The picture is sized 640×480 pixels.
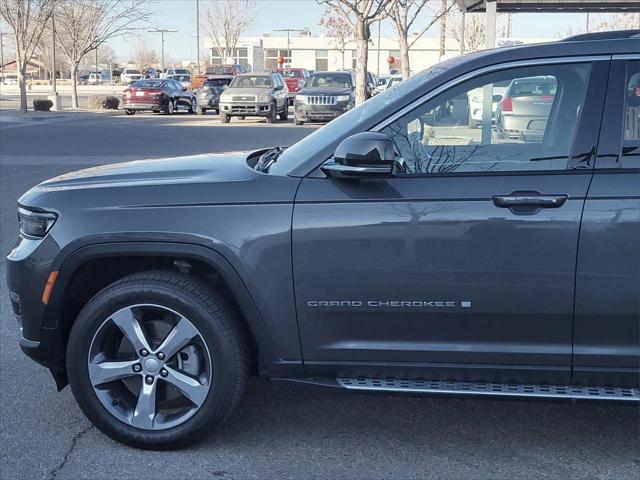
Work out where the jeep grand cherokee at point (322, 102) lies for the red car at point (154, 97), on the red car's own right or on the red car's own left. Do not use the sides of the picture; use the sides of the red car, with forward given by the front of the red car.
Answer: on the red car's own right

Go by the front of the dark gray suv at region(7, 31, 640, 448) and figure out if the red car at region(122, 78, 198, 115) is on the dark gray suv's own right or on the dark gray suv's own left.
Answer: on the dark gray suv's own right

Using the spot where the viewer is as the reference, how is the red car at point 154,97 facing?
facing away from the viewer and to the right of the viewer

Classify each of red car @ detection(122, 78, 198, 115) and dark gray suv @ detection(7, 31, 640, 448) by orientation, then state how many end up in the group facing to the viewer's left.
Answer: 1

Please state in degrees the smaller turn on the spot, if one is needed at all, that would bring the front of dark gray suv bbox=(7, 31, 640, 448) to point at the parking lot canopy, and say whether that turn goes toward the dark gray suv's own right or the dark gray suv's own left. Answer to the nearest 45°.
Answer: approximately 90° to the dark gray suv's own right

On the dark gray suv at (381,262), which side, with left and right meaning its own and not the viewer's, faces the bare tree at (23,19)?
right

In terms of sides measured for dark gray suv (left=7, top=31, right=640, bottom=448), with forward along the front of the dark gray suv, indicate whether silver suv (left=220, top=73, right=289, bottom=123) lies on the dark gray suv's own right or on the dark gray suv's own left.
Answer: on the dark gray suv's own right

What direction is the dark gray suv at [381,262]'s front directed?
to the viewer's left

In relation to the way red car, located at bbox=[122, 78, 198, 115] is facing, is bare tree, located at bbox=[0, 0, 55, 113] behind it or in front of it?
behind

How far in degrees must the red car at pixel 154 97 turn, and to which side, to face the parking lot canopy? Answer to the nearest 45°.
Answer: approximately 90° to its right
